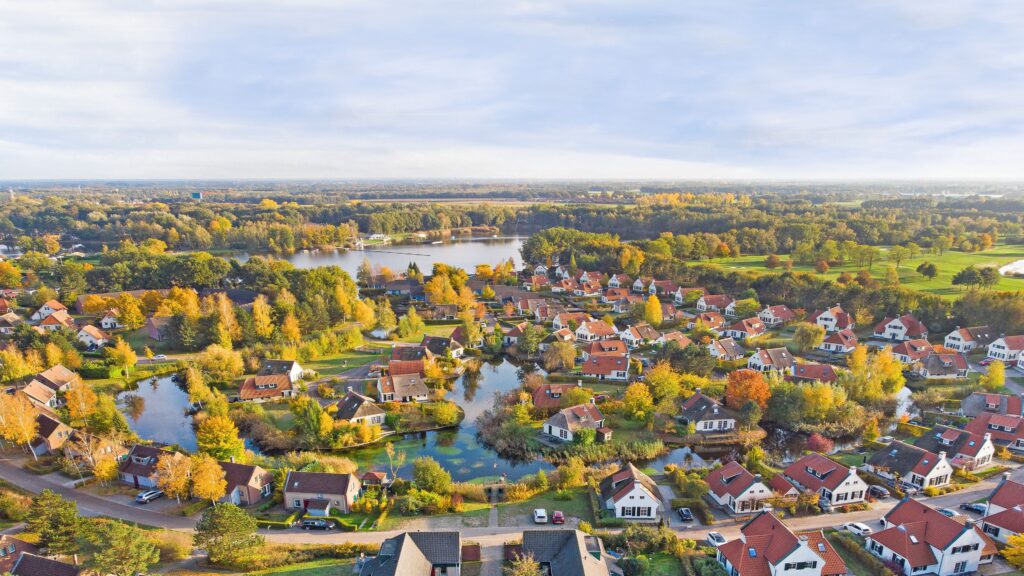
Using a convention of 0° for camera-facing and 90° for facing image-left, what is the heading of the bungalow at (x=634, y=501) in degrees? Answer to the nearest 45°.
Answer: approximately 0°

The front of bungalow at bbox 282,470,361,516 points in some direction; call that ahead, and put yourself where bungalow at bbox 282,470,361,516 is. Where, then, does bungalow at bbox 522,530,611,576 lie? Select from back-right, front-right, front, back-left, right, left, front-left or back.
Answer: front-left

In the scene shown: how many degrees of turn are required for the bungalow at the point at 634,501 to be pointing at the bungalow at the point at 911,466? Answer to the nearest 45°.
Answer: approximately 135° to its left

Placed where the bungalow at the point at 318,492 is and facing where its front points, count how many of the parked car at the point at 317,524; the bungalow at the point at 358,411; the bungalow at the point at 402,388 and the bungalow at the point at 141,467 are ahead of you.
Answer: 1

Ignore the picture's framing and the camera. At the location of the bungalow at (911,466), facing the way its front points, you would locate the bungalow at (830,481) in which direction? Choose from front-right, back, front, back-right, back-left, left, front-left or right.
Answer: right

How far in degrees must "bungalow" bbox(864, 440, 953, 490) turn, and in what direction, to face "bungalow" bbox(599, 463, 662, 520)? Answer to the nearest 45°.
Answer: approximately 90° to its right

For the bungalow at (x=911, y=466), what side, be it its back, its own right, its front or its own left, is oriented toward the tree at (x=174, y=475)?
right

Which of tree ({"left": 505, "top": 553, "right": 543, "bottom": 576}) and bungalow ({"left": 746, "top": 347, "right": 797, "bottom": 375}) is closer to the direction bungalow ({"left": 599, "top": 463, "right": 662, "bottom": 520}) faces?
the tree

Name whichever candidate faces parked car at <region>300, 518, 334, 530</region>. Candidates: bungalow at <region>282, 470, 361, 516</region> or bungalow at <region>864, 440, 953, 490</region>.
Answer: bungalow at <region>282, 470, 361, 516</region>

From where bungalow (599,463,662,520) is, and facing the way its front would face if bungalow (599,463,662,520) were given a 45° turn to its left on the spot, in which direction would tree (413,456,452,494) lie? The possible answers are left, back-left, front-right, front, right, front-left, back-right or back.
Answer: back-right

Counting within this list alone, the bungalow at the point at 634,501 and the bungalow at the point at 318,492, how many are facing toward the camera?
2

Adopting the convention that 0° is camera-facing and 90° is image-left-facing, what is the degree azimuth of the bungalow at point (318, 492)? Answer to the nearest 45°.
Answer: approximately 0°
